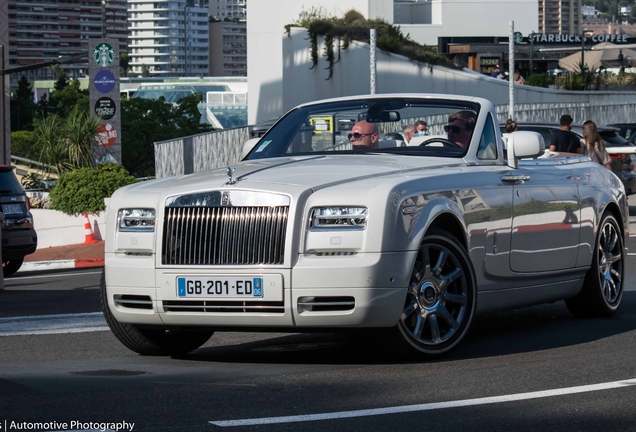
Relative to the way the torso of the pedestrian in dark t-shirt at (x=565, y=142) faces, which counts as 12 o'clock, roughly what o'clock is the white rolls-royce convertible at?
The white rolls-royce convertible is roughly at 6 o'clock from the pedestrian in dark t-shirt.

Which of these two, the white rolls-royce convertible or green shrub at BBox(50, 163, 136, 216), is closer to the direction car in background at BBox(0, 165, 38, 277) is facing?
the green shrub

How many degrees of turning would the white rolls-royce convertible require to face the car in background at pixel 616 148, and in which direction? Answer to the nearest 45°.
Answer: approximately 135° to its right

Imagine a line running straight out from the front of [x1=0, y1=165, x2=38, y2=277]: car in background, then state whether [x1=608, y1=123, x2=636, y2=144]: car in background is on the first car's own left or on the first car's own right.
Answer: on the first car's own right

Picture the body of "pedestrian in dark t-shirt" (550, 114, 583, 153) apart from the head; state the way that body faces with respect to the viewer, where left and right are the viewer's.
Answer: facing away from the viewer
